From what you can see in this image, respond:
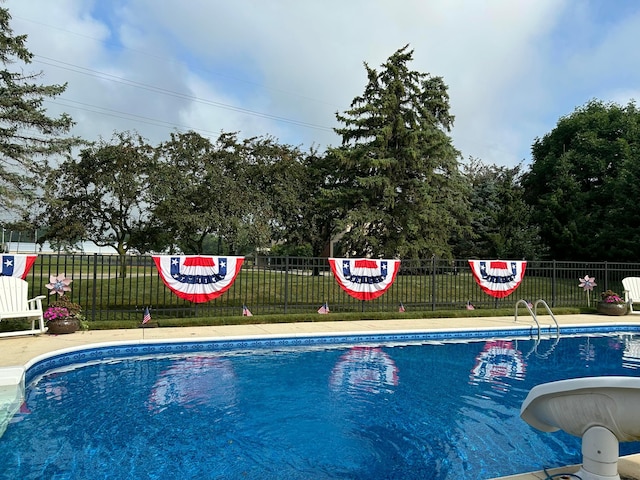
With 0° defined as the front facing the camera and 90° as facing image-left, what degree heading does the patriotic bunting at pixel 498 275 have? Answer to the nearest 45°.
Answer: approximately 0°

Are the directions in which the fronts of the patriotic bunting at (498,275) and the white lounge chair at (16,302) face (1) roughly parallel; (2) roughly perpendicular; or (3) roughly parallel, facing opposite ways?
roughly perpendicular

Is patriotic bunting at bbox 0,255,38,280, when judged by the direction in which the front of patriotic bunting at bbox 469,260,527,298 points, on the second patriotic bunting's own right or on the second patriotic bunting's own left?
on the second patriotic bunting's own right

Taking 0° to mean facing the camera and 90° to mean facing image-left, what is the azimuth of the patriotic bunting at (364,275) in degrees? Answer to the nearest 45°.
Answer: approximately 0°

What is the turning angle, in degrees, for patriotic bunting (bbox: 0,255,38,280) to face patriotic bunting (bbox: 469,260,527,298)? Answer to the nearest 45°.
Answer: approximately 90° to its left

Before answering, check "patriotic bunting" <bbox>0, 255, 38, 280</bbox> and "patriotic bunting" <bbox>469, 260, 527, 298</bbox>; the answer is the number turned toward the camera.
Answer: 2

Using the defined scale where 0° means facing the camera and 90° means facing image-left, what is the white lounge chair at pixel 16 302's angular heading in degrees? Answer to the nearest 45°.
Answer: approximately 315°

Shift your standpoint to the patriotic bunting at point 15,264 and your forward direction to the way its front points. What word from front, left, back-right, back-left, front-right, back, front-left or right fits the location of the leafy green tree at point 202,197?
back-left

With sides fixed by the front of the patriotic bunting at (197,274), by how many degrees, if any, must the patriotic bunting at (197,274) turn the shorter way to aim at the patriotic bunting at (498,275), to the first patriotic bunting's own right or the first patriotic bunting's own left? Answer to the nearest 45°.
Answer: approximately 90° to the first patriotic bunting's own left

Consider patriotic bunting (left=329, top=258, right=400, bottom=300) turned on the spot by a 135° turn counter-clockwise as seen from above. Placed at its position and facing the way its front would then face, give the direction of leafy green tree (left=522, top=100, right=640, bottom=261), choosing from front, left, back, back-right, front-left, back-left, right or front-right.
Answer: front
